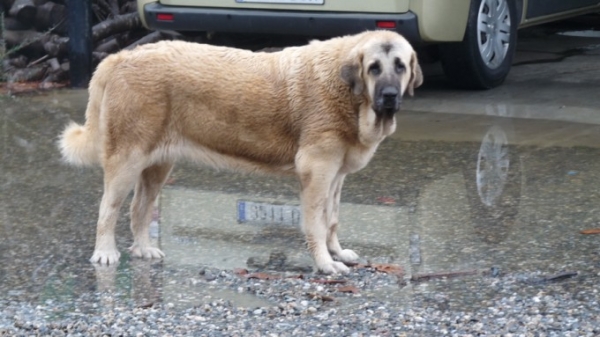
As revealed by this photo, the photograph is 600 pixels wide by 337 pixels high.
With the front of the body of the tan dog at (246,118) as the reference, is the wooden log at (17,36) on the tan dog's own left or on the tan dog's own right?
on the tan dog's own left

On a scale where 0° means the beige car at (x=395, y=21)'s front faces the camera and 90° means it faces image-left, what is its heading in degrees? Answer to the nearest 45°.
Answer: approximately 225°

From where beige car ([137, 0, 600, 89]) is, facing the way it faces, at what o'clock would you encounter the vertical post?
The vertical post is roughly at 8 o'clock from the beige car.

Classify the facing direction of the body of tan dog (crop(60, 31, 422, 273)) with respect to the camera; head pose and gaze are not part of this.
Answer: to the viewer's right

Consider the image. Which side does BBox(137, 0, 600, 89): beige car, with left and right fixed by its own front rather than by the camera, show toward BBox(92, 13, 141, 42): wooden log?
left

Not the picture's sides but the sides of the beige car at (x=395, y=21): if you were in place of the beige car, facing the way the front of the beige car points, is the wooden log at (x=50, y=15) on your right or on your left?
on your left
